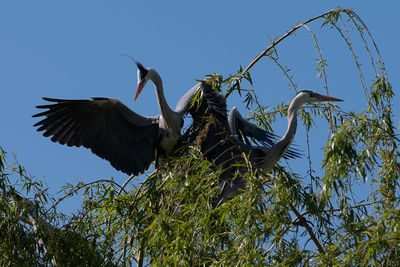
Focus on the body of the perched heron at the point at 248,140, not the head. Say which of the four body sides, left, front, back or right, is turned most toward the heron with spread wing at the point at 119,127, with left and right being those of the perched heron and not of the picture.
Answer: back

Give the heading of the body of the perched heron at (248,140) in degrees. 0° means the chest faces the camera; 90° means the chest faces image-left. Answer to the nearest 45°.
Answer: approximately 270°
